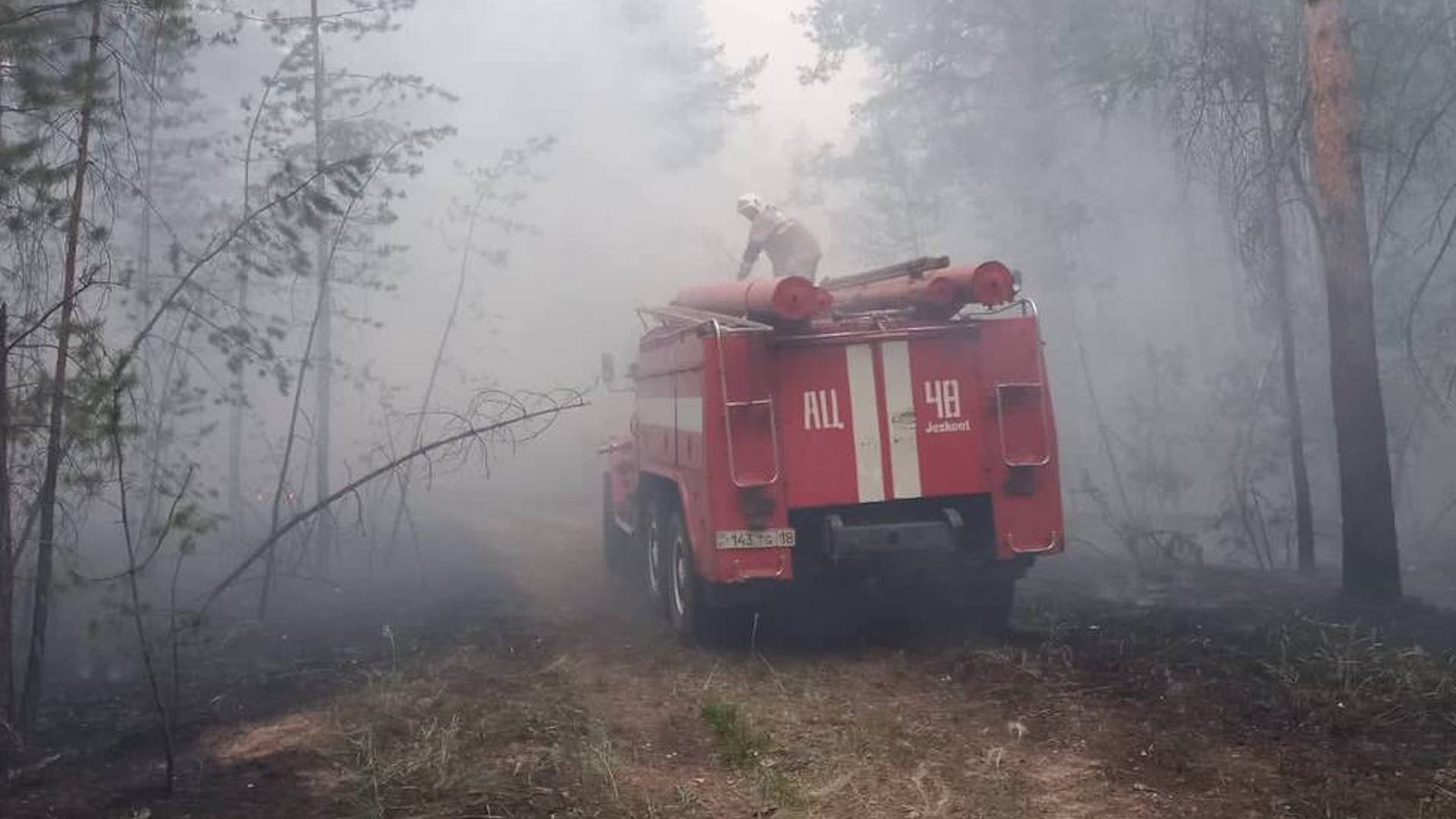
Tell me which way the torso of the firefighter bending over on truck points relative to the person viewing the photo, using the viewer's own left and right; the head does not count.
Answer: facing to the left of the viewer

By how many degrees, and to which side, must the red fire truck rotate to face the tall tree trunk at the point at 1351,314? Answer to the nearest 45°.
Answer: approximately 90° to its right

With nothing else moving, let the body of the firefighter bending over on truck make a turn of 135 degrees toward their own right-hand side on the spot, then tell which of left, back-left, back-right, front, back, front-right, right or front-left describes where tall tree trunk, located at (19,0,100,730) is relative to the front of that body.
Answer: back

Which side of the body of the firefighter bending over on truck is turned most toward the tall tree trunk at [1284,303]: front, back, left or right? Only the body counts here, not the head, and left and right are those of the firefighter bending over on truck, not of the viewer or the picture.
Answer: back

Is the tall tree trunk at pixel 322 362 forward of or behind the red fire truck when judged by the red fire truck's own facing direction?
forward

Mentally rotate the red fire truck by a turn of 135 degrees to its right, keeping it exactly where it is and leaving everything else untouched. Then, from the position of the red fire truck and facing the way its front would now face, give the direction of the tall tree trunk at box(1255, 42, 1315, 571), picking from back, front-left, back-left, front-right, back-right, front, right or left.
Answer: front-left

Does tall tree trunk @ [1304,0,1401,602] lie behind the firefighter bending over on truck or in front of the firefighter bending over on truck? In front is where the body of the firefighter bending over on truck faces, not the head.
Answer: behind

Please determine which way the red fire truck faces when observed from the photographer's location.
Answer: facing away from the viewer and to the left of the viewer

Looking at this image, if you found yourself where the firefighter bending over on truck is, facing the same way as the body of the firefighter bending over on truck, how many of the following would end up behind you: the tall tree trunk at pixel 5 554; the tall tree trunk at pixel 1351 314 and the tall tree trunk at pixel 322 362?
1

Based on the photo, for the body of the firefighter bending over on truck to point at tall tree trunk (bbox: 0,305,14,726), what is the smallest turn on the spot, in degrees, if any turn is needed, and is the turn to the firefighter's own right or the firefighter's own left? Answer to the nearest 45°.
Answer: approximately 45° to the firefighter's own left
